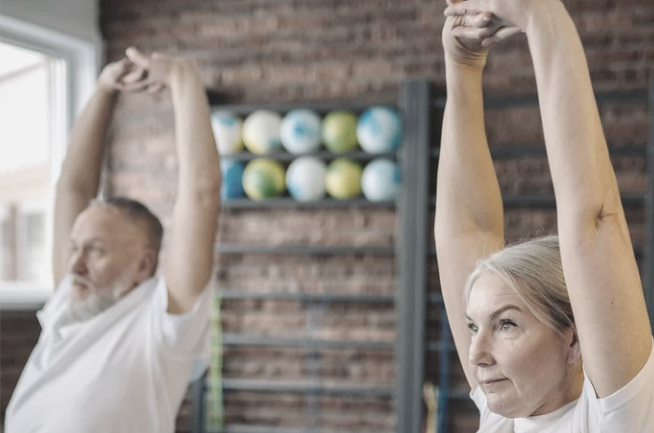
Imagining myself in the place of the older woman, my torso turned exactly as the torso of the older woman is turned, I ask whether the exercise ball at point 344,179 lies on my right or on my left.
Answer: on my right

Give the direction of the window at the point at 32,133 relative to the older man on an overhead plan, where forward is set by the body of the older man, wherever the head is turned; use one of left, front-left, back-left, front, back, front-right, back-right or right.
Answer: back-right

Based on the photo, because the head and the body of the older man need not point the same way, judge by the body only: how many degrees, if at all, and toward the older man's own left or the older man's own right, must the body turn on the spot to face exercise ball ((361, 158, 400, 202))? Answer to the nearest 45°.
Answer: approximately 180°

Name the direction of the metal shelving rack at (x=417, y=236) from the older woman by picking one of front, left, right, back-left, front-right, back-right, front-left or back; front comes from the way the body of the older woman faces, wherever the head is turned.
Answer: back-right

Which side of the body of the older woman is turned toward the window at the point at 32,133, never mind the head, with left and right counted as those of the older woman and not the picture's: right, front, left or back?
right

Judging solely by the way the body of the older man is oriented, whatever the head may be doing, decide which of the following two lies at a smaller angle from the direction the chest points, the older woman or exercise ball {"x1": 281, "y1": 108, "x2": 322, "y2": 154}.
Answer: the older woman

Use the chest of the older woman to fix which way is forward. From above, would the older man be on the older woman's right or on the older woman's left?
on the older woman's right

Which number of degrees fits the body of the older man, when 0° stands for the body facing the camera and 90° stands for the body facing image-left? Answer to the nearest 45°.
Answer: approximately 45°
